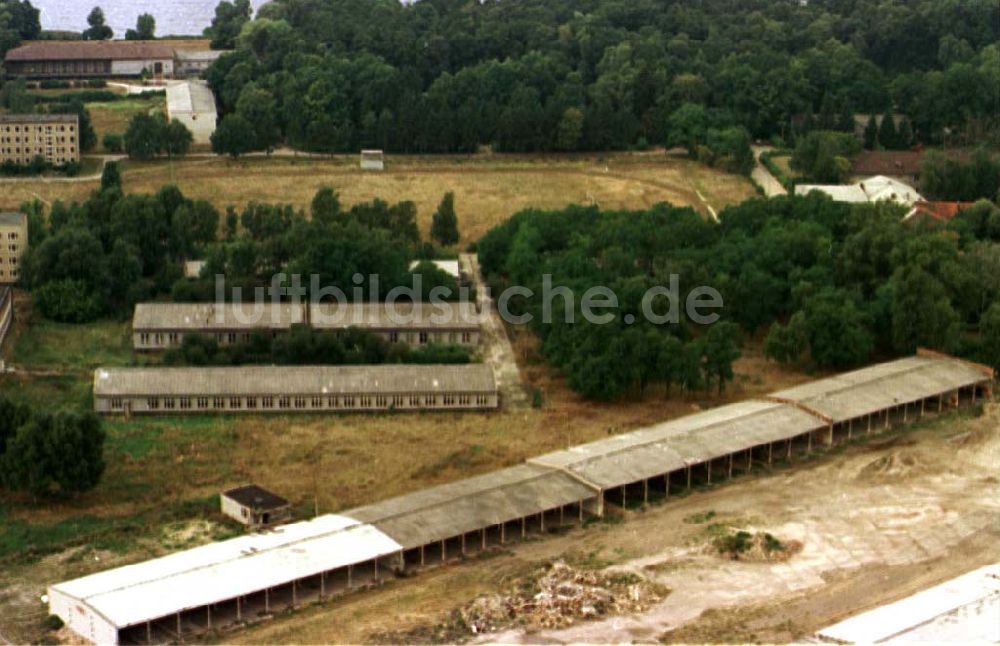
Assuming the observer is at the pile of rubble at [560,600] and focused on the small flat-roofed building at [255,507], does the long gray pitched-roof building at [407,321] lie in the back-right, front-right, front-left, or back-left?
front-right

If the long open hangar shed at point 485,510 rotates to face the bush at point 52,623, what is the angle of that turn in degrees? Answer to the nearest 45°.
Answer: approximately 90° to its right

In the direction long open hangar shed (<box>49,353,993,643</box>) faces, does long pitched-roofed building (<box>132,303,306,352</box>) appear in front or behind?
behind

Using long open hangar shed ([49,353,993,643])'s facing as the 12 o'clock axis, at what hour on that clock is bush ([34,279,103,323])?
The bush is roughly at 6 o'clock from the long open hangar shed.

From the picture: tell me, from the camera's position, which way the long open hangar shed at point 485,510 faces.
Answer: facing the viewer and to the right of the viewer

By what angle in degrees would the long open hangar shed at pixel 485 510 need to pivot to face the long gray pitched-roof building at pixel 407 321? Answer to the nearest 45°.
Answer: approximately 135° to its left

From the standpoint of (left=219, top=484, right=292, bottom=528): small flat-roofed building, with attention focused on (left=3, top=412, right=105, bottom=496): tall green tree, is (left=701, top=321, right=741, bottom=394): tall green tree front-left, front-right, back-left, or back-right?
back-right

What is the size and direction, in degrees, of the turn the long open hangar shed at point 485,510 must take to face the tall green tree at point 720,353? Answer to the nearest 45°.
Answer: approximately 90° to its left
